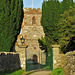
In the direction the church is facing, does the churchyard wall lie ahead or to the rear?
ahead

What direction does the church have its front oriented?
toward the camera
